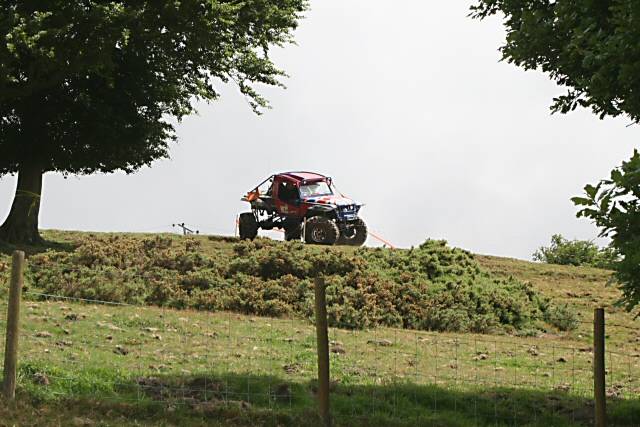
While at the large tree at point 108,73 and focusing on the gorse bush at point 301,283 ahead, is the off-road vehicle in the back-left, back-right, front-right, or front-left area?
front-left

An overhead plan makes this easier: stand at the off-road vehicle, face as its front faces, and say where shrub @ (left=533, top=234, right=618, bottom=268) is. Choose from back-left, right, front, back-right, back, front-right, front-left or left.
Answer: left

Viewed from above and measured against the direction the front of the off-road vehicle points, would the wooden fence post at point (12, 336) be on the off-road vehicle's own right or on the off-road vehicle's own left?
on the off-road vehicle's own right

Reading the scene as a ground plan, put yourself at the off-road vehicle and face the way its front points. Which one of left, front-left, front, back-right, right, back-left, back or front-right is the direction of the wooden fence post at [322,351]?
front-right

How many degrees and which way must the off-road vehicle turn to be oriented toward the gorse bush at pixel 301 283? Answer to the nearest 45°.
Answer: approximately 45° to its right

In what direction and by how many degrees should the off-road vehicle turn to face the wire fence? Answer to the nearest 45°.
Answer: approximately 45° to its right

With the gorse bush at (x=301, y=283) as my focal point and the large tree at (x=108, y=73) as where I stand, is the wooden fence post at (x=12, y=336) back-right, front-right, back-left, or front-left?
front-right

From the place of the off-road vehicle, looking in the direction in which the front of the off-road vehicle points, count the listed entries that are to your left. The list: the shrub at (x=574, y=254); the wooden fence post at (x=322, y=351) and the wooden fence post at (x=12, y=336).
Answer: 1

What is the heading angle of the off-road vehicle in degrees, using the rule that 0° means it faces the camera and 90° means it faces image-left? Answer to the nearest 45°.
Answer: approximately 315°
